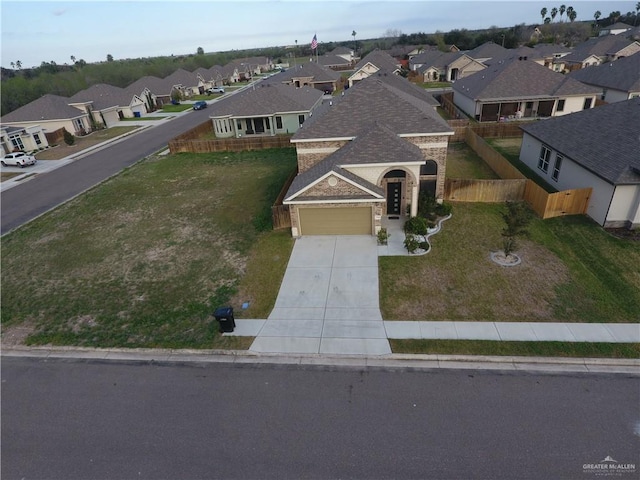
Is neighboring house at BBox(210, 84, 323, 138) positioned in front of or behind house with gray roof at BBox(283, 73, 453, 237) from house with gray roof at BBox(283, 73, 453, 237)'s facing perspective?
behind

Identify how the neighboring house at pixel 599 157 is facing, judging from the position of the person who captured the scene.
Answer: facing the viewer

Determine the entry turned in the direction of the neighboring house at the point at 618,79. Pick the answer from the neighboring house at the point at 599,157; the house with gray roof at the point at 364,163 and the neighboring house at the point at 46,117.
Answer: the neighboring house at the point at 46,117

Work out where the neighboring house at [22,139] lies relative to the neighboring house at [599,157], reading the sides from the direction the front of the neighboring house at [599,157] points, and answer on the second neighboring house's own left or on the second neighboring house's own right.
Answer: on the second neighboring house's own right

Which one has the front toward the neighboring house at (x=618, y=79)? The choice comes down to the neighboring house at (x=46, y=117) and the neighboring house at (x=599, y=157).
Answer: the neighboring house at (x=46, y=117)

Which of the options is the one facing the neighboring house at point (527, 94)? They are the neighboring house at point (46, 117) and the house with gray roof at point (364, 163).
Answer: the neighboring house at point (46, 117)

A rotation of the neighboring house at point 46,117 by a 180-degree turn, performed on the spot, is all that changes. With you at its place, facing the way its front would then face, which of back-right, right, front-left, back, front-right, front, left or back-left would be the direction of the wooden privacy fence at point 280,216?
back-left

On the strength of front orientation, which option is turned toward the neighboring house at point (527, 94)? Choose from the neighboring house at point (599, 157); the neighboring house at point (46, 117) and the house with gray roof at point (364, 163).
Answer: the neighboring house at point (46, 117)

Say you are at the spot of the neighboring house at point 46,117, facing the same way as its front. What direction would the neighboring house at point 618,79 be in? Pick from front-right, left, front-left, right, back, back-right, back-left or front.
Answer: front

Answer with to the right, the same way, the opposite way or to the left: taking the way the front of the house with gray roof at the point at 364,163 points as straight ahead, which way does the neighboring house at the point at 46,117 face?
to the left

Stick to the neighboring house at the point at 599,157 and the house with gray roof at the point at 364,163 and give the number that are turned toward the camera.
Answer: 2

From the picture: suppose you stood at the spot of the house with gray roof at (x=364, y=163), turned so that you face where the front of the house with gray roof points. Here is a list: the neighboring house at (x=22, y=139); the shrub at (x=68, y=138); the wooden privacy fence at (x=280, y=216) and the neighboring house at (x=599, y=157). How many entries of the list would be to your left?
1

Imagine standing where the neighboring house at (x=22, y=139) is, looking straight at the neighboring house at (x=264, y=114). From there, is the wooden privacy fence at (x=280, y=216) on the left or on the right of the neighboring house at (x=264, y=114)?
right

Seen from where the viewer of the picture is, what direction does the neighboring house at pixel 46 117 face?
facing the viewer and to the right of the viewer

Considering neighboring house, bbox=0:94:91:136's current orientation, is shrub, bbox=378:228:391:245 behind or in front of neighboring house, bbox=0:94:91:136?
in front
